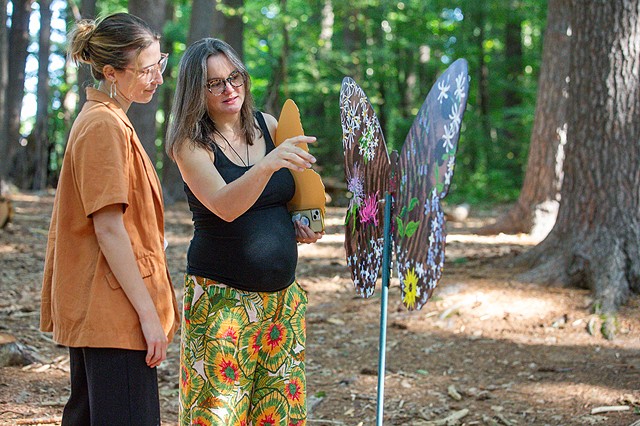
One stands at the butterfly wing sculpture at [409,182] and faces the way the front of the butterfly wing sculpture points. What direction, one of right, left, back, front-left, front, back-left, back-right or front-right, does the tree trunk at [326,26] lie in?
back-right

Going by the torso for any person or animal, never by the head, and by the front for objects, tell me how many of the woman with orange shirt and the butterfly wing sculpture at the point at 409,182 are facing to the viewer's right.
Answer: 1

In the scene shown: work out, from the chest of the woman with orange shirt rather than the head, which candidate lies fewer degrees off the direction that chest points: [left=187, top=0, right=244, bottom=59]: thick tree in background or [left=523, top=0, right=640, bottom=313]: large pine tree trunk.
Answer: the large pine tree trunk

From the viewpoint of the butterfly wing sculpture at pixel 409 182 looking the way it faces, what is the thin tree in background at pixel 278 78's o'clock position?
The thin tree in background is roughly at 4 o'clock from the butterfly wing sculpture.

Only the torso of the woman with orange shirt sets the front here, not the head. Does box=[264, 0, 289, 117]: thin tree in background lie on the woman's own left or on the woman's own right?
on the woman's own left

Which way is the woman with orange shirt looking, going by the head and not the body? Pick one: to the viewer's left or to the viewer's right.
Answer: to the viewer's right

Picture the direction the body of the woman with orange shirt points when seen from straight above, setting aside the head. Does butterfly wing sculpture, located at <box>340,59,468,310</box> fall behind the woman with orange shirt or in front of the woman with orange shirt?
in front

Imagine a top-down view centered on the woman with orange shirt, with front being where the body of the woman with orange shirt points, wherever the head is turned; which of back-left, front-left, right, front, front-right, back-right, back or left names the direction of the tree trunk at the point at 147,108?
left

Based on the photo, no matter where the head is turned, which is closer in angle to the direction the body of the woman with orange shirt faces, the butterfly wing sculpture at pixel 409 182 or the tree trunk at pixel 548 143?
the butterfly wing sculpture

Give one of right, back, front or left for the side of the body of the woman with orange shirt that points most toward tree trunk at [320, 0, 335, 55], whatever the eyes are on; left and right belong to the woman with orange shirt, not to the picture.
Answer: left

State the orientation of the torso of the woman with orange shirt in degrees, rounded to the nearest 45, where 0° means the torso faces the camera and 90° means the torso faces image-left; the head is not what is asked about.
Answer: approximately 270°

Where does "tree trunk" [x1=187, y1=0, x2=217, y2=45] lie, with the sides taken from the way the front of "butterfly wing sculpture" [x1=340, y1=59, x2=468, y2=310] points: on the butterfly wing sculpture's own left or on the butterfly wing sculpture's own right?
on the butterfly wing sculpture's own right

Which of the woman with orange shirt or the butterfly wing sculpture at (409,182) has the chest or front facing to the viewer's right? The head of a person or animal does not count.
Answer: the woman with orange shirt

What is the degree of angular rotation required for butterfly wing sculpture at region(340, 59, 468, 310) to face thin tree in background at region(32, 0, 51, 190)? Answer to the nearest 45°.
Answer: approximately 90° to its right

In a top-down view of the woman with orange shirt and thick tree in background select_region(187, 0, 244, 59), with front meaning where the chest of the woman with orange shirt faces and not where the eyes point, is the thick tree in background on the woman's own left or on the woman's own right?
on the woman's own left
